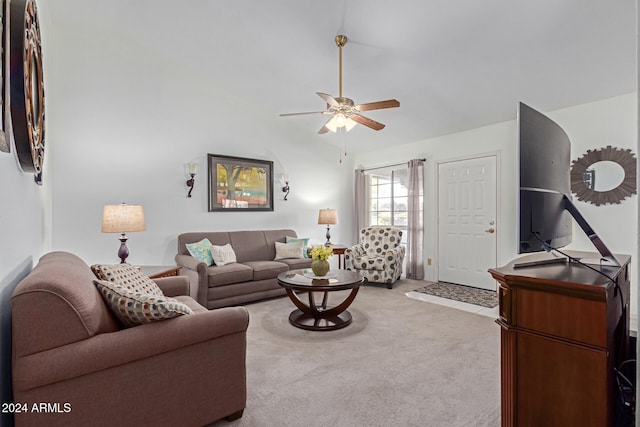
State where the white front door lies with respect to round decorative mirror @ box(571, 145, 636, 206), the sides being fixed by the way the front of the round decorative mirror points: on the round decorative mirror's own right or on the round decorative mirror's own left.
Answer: on the round decorative mirror's own right

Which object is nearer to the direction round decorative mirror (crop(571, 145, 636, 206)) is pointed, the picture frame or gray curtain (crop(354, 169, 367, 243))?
the picture frame

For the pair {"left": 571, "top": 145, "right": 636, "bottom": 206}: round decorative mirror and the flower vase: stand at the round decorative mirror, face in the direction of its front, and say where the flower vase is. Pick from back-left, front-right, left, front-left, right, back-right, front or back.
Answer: front-right

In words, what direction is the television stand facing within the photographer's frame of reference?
facing to the left of the viewer

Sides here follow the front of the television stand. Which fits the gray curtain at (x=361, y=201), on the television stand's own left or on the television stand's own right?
on the television stand's own right

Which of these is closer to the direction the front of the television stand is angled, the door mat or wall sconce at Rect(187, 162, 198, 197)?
the wall sconce

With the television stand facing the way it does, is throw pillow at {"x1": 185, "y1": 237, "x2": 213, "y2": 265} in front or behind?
in front

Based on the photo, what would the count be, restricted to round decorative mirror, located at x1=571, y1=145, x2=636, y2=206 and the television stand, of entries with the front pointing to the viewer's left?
1

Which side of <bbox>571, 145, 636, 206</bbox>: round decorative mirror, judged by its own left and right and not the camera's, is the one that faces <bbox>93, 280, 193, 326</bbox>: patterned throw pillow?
front

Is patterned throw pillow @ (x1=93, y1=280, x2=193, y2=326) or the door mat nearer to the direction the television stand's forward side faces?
the patterned throw pillow

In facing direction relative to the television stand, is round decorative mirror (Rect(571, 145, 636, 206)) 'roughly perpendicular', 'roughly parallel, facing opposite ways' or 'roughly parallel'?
roughly perpendicular

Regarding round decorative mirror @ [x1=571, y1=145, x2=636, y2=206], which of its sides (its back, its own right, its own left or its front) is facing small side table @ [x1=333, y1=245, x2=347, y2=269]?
right

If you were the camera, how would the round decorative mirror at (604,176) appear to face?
facing the viewer

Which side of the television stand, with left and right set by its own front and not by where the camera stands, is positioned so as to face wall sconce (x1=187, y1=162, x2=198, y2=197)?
front

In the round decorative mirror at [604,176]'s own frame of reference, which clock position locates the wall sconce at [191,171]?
The wall sconce is roughly at 2 o'clock from the round decorative mirror.

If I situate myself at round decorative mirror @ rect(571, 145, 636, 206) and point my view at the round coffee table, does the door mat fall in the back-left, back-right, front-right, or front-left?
front-right
